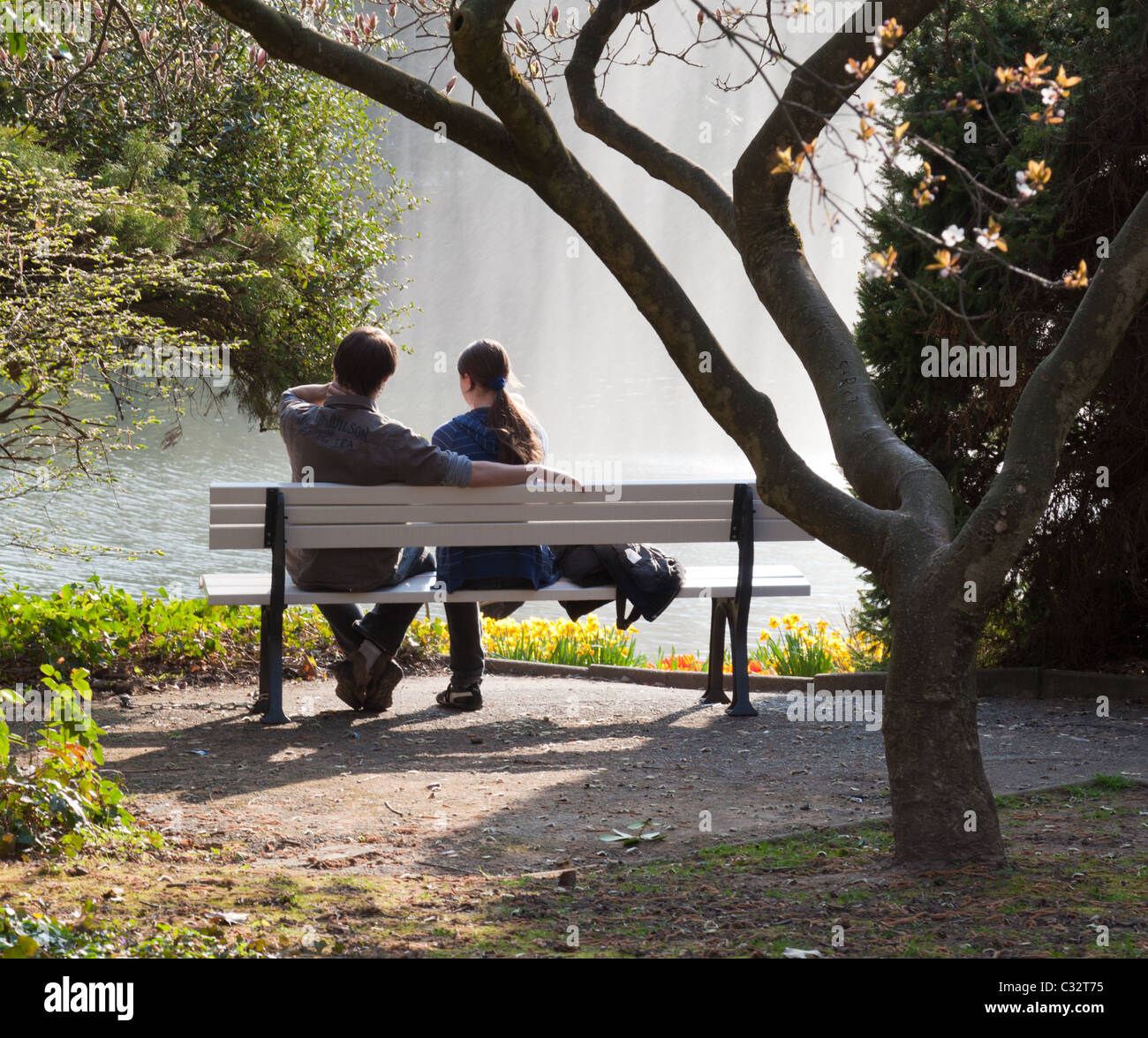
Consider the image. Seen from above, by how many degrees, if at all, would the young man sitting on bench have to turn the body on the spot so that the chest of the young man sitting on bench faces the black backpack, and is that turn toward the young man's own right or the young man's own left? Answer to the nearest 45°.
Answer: approximately 90° to the young man's own right

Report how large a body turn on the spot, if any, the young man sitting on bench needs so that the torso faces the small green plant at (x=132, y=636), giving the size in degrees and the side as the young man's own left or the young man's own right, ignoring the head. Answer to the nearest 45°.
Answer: approximately 45° to the young man's own left

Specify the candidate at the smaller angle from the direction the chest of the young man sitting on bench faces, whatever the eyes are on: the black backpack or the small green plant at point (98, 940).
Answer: the black backpack

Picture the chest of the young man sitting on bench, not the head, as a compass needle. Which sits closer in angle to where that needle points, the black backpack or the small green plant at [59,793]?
the black backpack

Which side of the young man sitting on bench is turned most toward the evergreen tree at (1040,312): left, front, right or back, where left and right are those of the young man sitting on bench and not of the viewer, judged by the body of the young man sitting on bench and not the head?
right

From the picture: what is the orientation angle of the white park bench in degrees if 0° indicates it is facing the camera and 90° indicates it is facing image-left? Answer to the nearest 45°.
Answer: approximately 180°

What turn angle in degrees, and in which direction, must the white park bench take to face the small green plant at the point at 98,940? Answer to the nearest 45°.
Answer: approximately 180°

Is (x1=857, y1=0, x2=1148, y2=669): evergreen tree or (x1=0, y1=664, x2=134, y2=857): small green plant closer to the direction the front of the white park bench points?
the evergreen tree

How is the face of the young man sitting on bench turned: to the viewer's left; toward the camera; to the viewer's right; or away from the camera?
away from the camera

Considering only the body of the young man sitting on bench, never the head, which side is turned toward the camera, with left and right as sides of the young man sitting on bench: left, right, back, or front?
back
